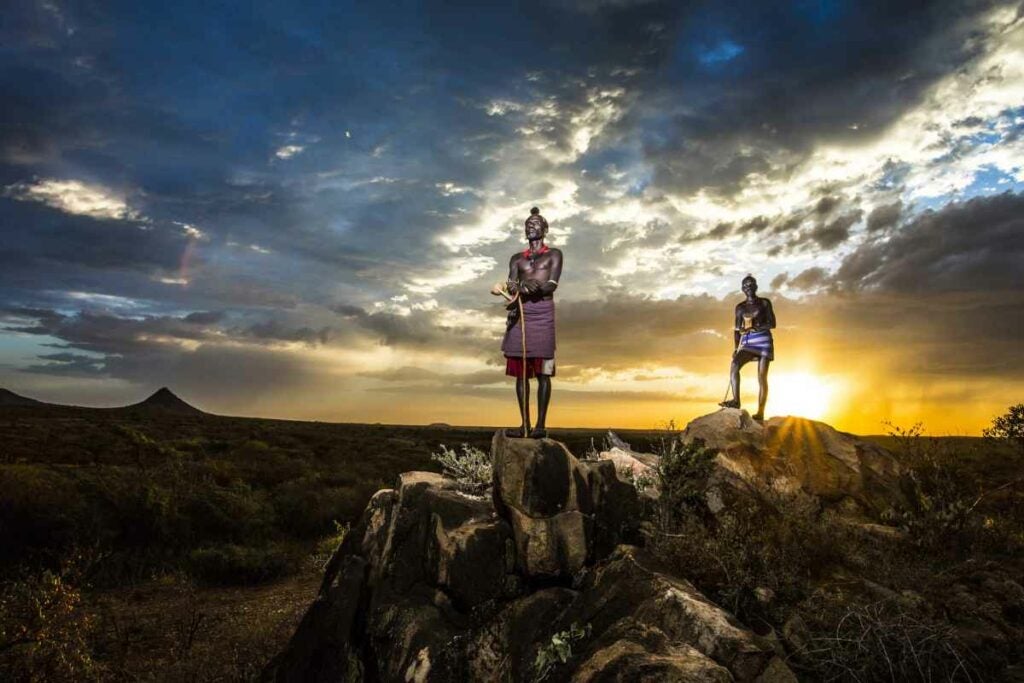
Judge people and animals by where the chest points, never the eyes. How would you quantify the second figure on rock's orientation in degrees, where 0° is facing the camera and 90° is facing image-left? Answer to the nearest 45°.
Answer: approximately 45°

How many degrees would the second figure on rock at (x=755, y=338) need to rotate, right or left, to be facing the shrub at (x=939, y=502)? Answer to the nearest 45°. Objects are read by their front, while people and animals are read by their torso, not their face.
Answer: approximately 90° to its left

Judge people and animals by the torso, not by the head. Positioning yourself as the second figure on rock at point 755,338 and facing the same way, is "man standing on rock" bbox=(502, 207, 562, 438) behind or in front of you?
in front

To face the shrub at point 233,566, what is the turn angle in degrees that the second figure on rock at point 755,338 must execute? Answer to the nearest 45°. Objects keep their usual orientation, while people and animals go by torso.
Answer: approximately 45° to its right

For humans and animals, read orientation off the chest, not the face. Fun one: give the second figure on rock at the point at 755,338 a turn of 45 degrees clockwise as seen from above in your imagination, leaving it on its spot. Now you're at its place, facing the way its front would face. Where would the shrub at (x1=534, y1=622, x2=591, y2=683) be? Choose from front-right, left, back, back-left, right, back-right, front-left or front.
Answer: left

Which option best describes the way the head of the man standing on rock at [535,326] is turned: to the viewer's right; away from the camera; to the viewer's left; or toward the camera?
toward the camera

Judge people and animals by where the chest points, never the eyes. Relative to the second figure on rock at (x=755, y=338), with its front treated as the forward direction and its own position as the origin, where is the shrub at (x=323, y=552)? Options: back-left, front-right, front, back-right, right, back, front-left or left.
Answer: front-right

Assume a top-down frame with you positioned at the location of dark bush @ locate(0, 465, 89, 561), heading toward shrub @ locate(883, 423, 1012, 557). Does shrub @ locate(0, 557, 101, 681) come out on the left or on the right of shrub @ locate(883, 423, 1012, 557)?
right

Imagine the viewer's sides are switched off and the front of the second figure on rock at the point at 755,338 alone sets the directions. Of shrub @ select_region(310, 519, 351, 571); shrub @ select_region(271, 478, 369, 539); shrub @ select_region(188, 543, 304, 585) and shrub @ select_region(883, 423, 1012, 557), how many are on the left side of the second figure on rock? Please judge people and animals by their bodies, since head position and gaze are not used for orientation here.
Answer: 1

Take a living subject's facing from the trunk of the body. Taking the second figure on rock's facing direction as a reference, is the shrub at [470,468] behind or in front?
in front

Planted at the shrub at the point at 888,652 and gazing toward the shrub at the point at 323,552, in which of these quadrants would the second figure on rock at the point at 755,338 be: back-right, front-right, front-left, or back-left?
front-right
